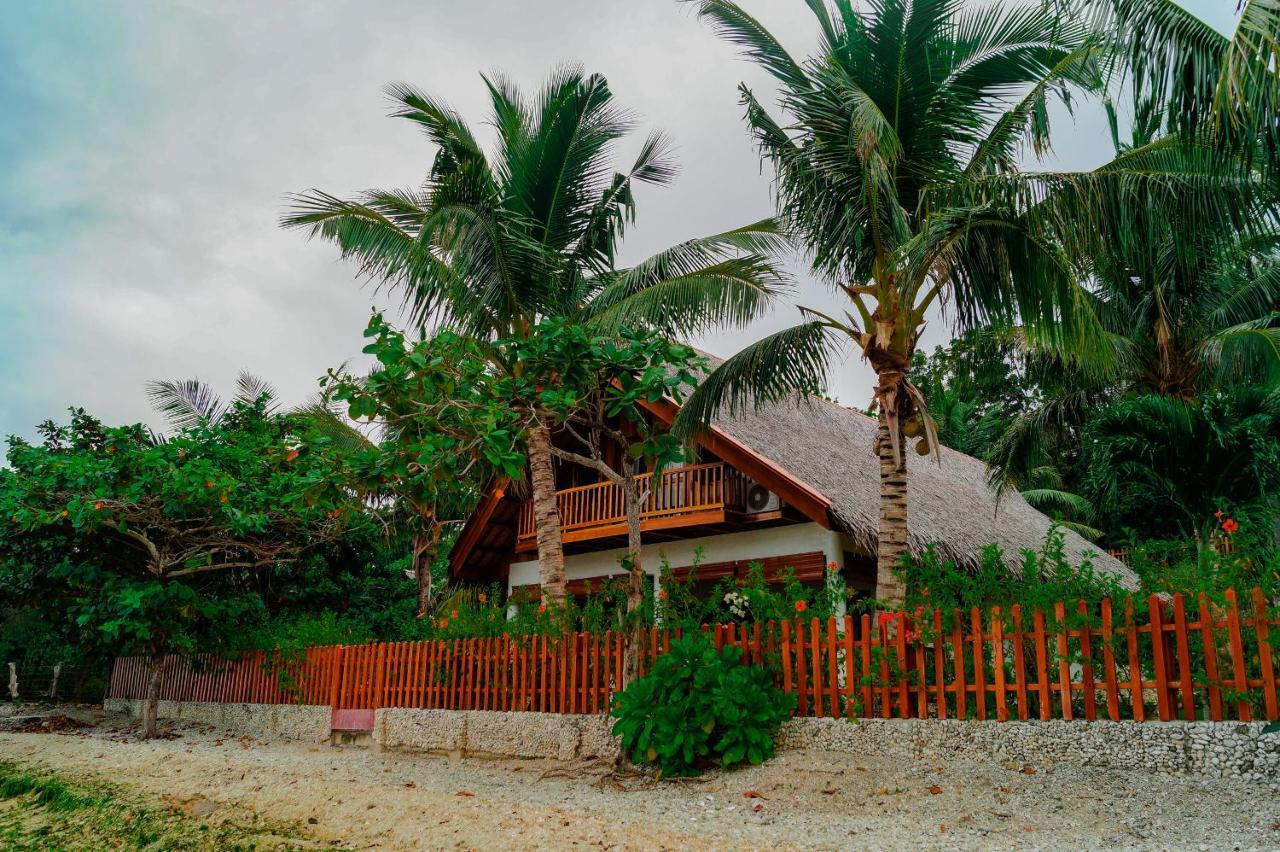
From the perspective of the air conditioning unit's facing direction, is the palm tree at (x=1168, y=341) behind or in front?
behind

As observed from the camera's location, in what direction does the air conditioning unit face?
facing the viewer and to the left of the viewer

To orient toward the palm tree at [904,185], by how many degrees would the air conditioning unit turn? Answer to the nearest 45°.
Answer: approximately 45° to its left
